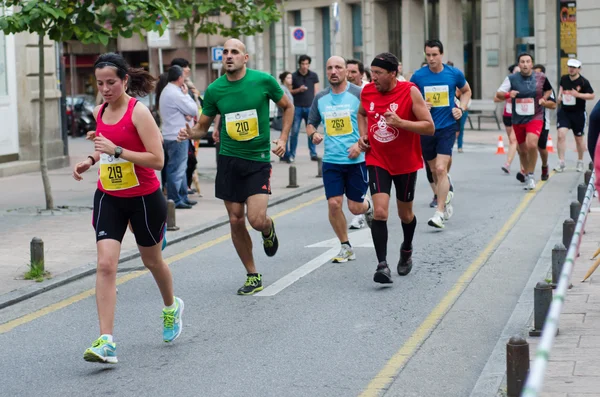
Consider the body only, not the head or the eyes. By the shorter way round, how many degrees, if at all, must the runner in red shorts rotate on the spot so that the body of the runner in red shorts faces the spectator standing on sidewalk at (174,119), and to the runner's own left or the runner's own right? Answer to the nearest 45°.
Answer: approximately 45° to the runner's own right

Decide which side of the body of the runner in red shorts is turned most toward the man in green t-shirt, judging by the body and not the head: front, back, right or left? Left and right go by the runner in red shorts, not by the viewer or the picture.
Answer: front

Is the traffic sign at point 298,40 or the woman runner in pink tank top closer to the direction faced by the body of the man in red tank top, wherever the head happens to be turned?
the woman runner in pink tank top

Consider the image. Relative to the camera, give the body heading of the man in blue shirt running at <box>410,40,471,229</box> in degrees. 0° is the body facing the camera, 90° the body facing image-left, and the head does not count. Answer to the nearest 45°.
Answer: approximately 45°

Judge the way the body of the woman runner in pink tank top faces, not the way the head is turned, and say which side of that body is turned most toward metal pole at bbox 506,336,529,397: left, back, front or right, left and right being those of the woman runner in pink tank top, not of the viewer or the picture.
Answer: left

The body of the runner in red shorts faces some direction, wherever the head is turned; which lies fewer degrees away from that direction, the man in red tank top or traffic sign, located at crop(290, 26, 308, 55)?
the man in red tank top

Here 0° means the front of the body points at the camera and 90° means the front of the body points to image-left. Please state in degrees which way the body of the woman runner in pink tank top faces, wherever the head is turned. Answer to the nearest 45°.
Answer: approximately 45°

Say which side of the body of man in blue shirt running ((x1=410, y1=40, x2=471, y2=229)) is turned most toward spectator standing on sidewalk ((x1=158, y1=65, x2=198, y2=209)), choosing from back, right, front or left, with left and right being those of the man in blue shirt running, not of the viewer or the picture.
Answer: right

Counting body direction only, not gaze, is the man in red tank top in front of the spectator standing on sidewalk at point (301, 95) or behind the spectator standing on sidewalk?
in front

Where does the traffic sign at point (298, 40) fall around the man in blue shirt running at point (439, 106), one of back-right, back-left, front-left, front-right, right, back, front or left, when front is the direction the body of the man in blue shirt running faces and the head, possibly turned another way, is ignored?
back-right

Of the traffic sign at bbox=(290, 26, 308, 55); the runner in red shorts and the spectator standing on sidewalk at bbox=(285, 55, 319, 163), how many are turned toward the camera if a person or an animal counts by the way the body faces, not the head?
3

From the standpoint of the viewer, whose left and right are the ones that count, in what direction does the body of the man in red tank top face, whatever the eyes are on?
facing the viewer and to the left of the viewer

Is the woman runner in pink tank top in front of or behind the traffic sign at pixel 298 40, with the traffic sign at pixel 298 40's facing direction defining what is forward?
in front

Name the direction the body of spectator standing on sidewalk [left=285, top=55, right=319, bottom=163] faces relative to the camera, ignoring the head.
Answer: toward the camera

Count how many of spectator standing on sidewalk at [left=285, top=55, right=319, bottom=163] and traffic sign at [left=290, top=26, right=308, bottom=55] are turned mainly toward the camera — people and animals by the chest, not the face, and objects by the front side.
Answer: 2

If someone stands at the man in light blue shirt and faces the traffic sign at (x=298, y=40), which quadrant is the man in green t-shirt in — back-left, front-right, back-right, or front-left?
back-left
